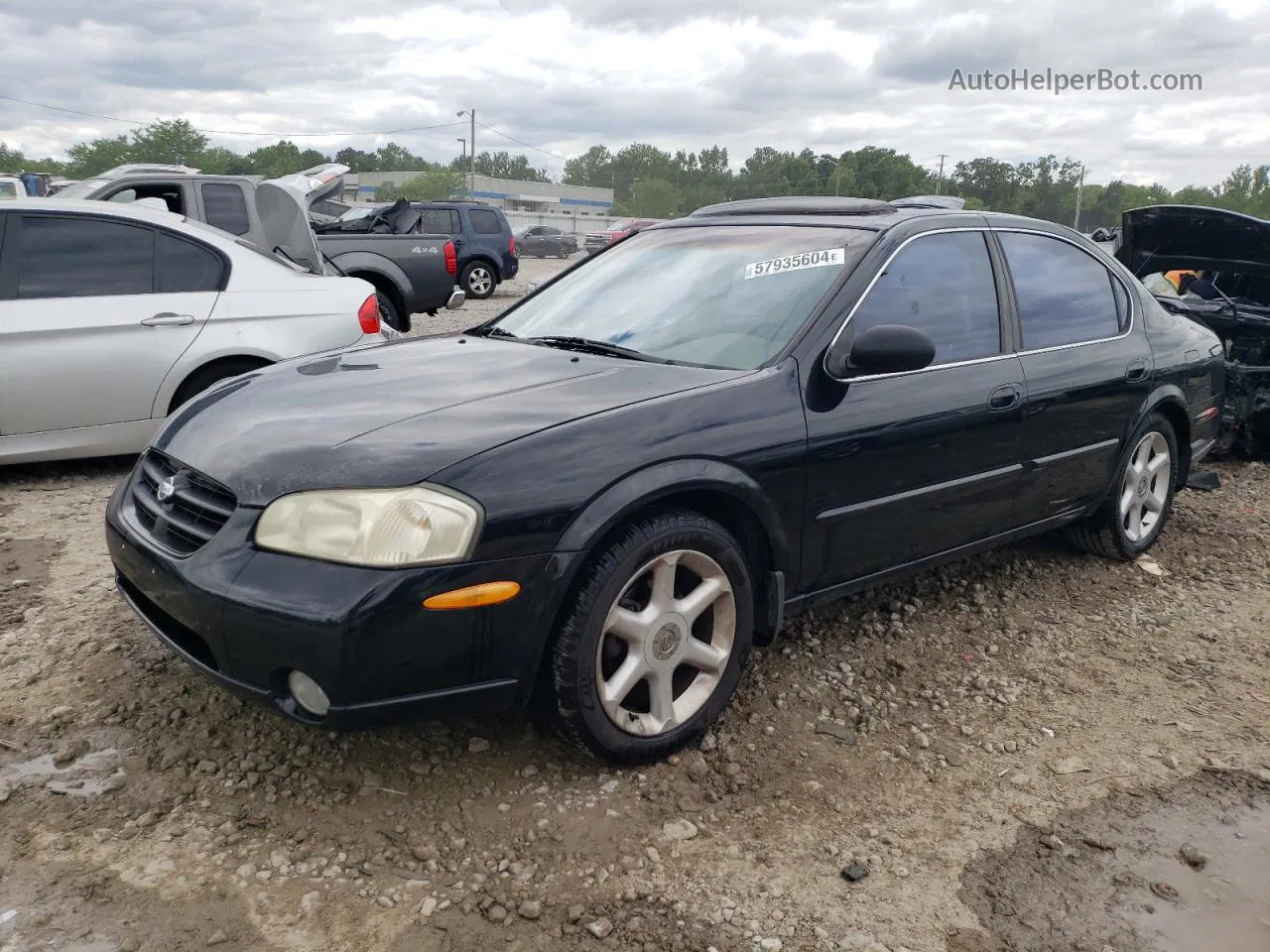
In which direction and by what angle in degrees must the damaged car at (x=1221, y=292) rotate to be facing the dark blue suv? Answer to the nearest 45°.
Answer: approximately 90° to its right

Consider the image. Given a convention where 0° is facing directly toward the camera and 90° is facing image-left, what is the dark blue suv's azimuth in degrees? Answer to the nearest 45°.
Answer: approximately 90°

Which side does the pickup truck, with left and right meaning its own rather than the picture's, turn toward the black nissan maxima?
left

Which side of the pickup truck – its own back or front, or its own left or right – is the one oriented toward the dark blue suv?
right

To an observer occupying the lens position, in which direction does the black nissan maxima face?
facing the viewer and to the left of the viewer

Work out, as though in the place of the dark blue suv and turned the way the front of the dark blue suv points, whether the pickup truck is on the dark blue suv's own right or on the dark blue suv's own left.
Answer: on the dark blue suv's own left

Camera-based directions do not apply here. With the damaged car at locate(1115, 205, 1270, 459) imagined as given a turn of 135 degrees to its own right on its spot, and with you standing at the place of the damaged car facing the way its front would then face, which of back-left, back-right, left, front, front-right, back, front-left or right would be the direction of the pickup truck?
left

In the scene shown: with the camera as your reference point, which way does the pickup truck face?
facing to the left of the viewer
